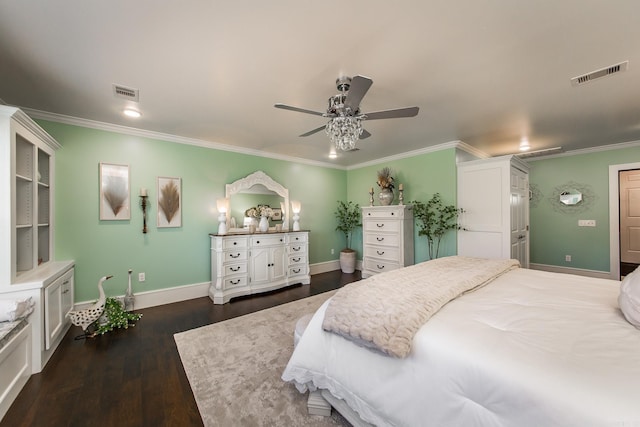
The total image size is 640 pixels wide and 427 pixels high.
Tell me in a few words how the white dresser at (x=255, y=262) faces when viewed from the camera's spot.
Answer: facing the viewer and to the right of the viewer

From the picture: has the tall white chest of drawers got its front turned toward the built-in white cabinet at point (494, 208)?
no

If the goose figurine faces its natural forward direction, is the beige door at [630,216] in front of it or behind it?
in front

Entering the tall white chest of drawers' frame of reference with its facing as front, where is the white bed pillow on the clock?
The white bed pillow is roughly at 10 o'clock from the tall white chest of drawers.

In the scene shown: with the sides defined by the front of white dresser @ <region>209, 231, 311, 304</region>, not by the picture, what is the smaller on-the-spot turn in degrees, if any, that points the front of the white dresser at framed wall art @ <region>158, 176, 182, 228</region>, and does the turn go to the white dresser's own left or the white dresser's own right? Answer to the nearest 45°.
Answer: approximately 135° to the white dresser's own right

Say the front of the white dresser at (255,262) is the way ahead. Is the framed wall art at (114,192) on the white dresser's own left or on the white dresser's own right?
on the white dresser's own right

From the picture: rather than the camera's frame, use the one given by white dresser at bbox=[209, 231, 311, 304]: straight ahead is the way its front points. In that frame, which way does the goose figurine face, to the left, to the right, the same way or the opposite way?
to the left

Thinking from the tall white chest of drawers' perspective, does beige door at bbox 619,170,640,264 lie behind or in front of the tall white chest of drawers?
behind

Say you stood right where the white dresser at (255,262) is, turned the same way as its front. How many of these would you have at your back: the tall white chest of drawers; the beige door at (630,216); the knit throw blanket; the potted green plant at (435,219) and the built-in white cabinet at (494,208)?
0

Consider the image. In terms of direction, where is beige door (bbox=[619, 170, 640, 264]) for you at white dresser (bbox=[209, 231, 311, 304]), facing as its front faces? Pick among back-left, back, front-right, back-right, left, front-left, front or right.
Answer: front-left

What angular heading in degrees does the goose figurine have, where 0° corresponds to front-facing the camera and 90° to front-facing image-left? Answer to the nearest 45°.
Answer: approximately 270°

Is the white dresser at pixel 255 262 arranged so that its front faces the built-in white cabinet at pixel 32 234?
no

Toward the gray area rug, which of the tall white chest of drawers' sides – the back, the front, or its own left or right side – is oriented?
front
